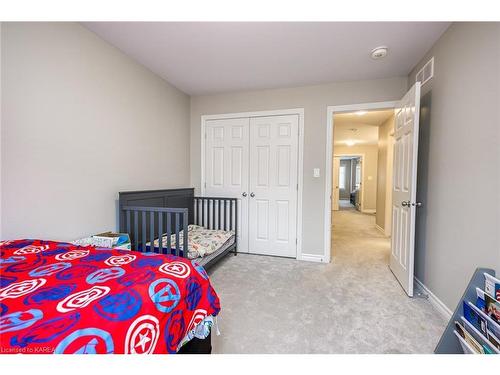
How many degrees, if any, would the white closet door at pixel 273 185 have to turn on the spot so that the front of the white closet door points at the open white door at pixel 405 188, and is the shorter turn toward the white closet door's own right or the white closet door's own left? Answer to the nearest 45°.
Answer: approximately 45° to the white closet door's own left

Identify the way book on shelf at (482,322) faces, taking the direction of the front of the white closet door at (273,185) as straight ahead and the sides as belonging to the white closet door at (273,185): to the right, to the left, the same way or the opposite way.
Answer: to the right

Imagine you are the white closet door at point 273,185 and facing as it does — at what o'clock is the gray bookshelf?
The gray bookshelf is roughly at 11 o'clock from the white closet door.

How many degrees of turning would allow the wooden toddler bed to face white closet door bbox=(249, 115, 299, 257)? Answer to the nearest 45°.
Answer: approximately 45° to its left

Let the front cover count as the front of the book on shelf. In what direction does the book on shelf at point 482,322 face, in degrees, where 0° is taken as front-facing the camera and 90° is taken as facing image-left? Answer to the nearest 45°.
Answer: approximately 45°

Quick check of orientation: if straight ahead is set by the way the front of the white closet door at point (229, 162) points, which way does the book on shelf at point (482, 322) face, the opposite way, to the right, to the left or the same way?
to the right

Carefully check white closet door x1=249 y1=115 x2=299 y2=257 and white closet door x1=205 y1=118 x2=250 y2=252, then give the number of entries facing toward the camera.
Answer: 2

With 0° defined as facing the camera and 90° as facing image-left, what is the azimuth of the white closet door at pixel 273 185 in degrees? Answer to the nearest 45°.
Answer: approximately 0°

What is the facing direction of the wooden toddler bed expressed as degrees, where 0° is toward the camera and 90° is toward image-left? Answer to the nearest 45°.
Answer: approximately 315°

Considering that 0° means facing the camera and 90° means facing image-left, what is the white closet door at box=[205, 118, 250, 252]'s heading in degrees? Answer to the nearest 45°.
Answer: approximately 0°
